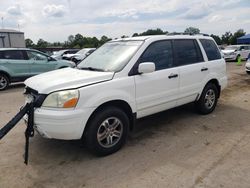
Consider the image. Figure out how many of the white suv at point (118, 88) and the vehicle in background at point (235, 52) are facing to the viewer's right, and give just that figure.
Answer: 0

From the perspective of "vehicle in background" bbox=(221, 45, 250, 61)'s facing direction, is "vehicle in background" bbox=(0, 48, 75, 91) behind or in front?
in front

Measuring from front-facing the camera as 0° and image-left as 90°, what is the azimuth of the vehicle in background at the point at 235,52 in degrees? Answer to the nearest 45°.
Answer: approximately 45°

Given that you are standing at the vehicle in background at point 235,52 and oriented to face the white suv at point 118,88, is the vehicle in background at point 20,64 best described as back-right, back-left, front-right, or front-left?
front-right

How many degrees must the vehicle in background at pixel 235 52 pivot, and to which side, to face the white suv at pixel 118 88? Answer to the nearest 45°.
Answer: approximately 45° to its left

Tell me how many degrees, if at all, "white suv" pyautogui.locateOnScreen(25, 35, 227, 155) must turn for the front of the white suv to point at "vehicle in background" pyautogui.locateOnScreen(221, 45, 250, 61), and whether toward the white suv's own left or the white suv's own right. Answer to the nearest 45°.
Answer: approximately 180°

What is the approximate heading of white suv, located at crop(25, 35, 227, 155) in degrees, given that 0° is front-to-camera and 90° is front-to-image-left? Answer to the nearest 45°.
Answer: approximately 45°
